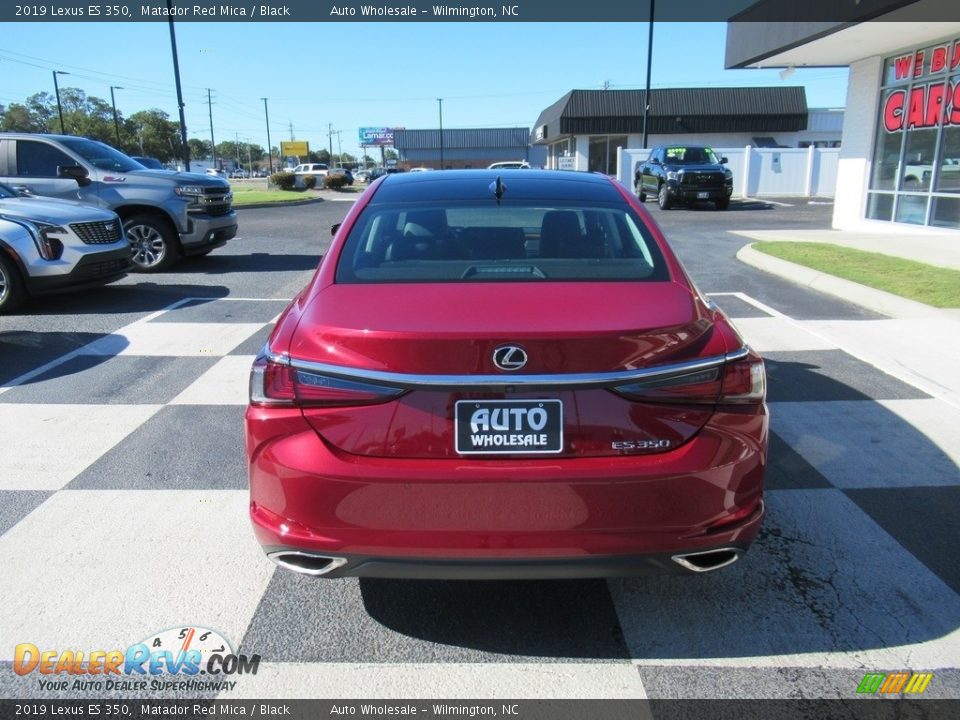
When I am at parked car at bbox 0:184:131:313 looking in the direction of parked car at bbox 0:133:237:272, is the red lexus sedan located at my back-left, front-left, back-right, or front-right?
back-right

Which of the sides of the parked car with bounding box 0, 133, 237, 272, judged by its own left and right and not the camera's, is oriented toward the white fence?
left

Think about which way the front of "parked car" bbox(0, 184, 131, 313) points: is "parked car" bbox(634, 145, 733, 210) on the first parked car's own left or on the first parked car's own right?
on the first parked car's own left

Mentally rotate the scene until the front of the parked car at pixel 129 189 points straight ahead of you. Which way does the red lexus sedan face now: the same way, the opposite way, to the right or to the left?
to the left

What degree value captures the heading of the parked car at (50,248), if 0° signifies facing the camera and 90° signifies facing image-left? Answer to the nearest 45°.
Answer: approximately 315°

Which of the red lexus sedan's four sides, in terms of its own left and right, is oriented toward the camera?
back

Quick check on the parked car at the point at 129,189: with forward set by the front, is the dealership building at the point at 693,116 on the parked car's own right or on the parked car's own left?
on the parked car's own left

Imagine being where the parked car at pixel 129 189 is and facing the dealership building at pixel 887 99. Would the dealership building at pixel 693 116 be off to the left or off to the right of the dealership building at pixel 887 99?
left
